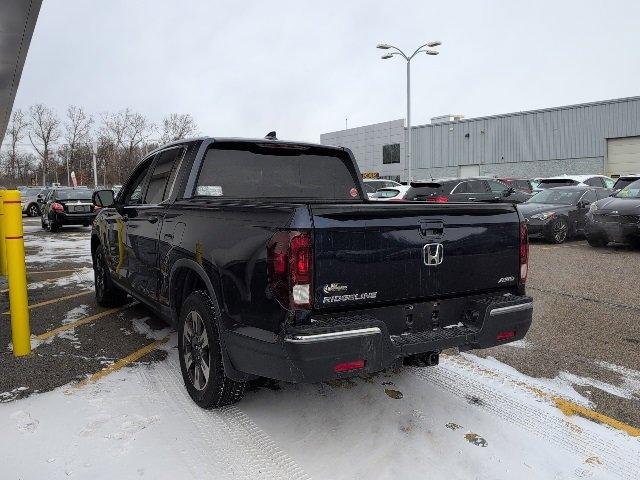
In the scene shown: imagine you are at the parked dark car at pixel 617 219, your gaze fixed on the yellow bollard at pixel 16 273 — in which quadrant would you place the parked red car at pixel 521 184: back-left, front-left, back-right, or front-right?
back-right

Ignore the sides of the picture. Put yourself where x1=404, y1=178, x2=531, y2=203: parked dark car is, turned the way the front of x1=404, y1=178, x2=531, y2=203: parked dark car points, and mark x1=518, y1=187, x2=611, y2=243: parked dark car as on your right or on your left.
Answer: on your right

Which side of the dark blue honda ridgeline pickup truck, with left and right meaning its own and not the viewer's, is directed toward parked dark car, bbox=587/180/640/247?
right

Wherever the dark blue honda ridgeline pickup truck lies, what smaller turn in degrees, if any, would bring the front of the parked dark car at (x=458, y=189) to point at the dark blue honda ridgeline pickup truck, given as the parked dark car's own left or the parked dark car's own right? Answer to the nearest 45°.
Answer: approximately 135° to the parked dark car's own right

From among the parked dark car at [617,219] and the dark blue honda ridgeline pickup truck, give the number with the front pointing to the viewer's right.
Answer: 0

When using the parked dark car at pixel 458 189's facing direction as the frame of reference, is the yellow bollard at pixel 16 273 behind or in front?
behind

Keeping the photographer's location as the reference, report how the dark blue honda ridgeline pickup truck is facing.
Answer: facing away from the viewer and to the left of the viewer

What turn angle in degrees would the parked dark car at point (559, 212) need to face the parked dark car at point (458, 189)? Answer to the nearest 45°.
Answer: approximately 90° to its right

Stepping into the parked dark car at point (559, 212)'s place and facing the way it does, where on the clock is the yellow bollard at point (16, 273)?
The yellow bollard is roughly at 11 o'clock from the parked dark car.

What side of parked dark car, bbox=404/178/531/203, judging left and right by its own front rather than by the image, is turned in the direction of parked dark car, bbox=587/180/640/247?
right

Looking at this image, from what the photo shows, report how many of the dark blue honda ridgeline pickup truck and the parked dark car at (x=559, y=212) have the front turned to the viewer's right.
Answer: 0

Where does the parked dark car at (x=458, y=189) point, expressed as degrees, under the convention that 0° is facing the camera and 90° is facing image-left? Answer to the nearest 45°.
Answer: approximately 225°
